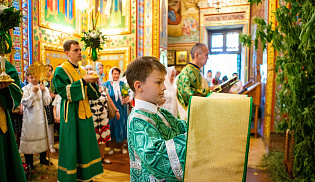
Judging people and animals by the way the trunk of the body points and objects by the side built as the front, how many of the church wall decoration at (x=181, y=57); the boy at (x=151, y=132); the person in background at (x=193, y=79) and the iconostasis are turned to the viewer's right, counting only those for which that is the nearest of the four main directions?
2

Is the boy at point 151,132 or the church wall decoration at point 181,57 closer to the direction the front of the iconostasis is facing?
the boy

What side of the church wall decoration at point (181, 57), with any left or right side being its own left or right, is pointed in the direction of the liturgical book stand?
front

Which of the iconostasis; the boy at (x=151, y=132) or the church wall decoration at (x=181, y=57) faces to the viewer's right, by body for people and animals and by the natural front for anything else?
the boy

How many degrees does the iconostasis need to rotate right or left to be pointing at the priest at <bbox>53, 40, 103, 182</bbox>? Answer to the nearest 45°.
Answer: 0° — it already faces them

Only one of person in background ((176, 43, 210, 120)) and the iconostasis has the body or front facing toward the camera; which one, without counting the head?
the iconostasis

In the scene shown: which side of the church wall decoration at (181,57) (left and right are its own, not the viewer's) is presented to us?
front

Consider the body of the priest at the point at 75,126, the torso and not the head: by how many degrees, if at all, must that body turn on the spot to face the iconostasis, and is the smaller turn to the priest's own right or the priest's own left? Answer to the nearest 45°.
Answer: approximately 135° to the priest's own left

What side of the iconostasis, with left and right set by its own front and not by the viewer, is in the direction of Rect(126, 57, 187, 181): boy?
front

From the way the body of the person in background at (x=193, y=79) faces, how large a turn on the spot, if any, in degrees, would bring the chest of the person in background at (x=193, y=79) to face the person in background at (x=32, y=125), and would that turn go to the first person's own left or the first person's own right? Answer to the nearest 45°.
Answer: approximately 180°

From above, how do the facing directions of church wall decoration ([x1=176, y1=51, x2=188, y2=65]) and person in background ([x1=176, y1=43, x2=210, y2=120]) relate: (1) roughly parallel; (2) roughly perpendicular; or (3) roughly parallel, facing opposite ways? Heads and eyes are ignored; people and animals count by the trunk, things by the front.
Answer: roughly perpendicular

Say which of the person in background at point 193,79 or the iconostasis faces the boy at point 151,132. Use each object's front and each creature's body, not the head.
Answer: the iconostasis
